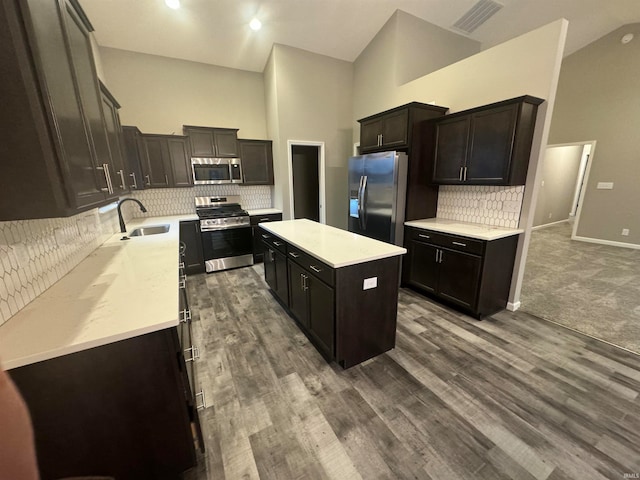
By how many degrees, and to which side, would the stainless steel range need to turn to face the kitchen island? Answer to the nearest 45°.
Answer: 0° — it already faces it

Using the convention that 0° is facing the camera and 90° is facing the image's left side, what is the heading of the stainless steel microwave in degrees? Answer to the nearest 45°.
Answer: approximately 0°

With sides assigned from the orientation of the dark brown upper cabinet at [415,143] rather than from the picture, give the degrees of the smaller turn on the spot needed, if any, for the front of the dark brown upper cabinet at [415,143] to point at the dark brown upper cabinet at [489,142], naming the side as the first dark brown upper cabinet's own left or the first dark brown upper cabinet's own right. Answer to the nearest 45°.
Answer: approximately 90° to the first dark brown upper cabinet's own left

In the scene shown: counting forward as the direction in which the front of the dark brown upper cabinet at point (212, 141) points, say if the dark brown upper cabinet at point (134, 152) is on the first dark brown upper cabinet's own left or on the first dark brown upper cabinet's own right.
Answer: on the first dark brown upper cabinet's own right

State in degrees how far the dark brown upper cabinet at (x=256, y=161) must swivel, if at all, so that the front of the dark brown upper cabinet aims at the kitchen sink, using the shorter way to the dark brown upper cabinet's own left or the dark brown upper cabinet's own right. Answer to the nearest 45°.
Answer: approximately 45° to the dark brown upper cabinet's own right

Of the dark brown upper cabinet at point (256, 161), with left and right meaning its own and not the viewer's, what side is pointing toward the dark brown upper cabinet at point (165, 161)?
right

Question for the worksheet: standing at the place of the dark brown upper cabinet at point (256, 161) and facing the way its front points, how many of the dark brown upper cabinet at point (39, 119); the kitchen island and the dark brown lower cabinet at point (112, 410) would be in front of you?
3
